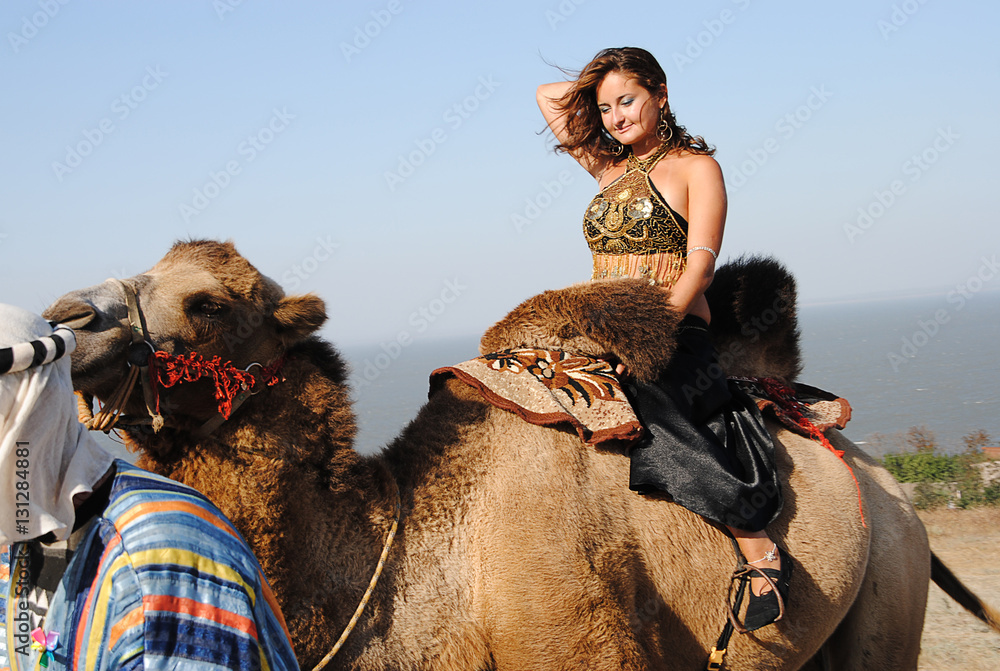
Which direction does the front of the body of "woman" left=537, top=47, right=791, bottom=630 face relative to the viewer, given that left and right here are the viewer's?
facing the viewer and to the left of the viewer

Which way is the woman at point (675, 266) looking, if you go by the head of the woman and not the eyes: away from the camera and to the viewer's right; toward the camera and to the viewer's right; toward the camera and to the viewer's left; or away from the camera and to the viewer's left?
toward the camera and to the viewer's left

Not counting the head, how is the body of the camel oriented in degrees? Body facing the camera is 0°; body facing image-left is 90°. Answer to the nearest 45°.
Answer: approximately 90°
